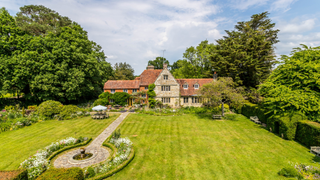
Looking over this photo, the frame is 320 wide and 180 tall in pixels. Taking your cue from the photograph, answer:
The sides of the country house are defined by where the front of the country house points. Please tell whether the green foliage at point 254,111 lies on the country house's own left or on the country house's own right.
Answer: on the country house's own left

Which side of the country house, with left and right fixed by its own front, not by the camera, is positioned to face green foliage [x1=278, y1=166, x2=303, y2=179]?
front

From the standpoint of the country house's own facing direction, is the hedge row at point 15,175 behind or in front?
in front

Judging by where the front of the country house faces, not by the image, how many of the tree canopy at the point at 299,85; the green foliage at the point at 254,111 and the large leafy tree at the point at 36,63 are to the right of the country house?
1

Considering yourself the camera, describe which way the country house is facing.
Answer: facing the viewer

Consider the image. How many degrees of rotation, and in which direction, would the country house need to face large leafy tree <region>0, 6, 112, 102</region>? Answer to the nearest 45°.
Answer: approximately 90° to its right

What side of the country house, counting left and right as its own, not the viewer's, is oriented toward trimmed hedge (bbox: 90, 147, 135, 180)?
front

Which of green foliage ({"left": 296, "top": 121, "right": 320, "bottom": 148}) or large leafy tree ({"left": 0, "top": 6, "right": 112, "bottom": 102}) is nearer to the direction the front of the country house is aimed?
the green foliage

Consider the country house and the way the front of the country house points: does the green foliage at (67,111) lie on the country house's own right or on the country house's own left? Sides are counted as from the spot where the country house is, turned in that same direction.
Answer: on the country house's own right

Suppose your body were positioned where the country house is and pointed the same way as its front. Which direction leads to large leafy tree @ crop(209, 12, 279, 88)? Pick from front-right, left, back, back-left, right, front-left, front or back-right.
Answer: left

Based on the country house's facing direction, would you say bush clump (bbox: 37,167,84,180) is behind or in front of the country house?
in front
